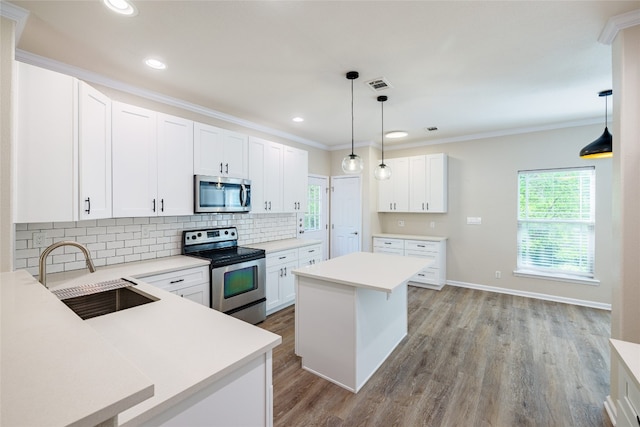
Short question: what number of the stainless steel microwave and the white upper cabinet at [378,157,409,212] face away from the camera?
0

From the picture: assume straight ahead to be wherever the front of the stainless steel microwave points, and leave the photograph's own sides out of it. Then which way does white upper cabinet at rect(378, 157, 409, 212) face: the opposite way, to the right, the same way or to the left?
to the right

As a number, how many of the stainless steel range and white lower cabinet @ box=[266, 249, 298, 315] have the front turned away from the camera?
0

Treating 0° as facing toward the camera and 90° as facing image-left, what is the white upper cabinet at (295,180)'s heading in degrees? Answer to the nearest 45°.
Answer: approximately 315°

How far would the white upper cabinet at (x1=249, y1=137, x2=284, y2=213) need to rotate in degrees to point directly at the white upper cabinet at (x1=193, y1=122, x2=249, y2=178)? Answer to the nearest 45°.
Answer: approximately 90° to its right

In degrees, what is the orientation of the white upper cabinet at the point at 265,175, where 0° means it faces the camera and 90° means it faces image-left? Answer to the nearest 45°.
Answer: approximately 315°

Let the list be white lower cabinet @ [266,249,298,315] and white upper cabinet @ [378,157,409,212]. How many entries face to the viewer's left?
0

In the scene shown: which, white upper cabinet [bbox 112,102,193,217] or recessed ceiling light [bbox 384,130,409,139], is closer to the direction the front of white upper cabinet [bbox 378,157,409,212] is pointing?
the recessed ceiling light

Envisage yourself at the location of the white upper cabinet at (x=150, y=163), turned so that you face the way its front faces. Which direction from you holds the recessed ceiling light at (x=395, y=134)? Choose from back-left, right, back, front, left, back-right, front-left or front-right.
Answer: front-left

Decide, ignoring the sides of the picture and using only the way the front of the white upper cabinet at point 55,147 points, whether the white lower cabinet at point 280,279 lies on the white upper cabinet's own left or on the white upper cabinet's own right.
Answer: on the white upper cabinet's own left

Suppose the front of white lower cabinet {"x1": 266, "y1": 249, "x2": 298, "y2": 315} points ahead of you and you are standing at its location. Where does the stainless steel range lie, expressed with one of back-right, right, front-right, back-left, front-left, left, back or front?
right

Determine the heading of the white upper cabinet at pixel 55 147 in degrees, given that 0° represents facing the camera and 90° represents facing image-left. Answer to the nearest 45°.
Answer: approximately 315°
